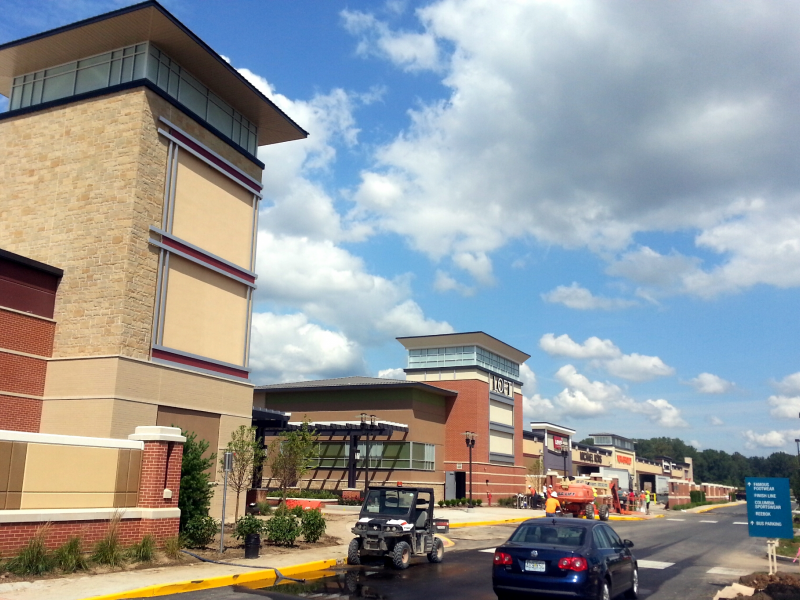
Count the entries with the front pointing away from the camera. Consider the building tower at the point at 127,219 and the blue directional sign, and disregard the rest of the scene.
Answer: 0

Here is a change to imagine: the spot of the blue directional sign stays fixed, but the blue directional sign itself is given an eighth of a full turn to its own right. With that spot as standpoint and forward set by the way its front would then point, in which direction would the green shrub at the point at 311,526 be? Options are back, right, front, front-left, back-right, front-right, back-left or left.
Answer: front-right

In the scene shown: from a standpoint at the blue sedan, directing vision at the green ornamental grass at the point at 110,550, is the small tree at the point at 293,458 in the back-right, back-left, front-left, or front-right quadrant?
front-right

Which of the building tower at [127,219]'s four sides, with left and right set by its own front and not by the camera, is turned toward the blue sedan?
front

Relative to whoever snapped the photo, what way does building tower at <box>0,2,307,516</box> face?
facing the viewer and to the right of the viewer

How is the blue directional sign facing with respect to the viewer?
toward the camera

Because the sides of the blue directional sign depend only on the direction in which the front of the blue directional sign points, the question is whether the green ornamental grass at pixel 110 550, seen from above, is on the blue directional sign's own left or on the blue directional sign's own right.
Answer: on the blue directional sign's own right

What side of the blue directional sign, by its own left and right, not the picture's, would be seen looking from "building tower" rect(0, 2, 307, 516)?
right

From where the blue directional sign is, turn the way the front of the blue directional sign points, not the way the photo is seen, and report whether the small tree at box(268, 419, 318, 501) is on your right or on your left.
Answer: on your right

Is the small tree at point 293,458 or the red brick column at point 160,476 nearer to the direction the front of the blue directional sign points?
the red brick column

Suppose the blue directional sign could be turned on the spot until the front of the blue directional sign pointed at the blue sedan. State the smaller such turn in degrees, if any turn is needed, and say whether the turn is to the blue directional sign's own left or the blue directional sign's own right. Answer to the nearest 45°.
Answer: approximately 45° to the blue directional sign's own right

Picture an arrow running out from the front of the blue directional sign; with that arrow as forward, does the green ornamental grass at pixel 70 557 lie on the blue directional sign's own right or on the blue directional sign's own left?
on the blue directional sign's own right

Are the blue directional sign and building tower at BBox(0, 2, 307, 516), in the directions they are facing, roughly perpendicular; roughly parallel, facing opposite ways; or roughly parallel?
roughly perpendicular
